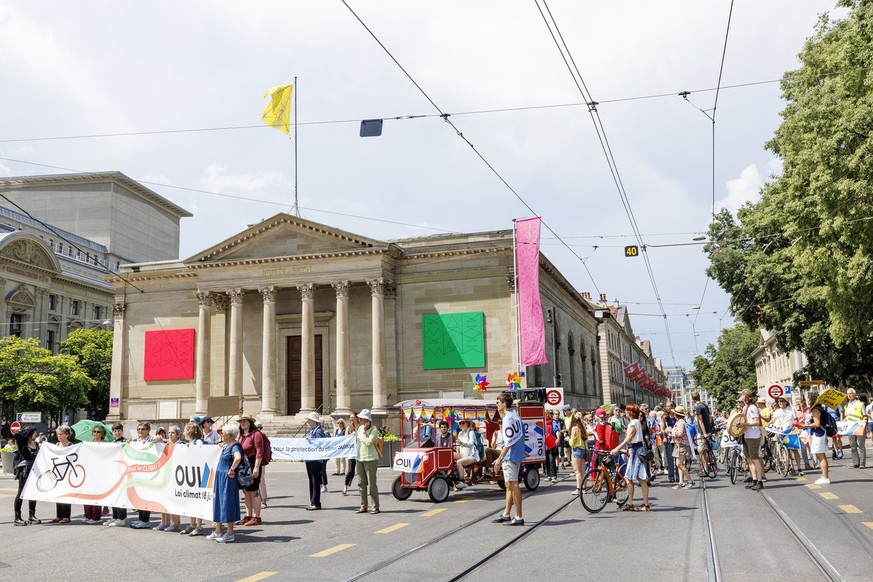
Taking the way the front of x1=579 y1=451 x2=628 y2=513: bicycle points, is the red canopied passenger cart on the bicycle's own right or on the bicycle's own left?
on the bicycle's own right

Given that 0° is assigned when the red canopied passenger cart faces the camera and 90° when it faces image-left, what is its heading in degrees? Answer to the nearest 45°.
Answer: approximately 45°

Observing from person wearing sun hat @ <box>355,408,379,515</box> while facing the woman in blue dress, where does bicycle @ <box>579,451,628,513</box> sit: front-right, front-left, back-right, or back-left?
back-left

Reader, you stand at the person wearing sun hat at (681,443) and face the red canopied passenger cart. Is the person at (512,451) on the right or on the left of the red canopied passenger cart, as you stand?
left

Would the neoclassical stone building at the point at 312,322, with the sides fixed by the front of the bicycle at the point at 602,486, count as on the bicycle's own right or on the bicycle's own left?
on the bicycle's own right

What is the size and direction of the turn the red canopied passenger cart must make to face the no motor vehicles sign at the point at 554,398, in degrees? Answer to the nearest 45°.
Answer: approximately 135° to its right

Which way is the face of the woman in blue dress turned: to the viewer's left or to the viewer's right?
to the viewer's left

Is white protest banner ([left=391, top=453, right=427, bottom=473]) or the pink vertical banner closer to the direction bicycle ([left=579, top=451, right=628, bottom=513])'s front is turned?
the white protest banner

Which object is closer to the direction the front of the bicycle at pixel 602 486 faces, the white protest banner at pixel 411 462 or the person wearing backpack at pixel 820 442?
the white protest banner

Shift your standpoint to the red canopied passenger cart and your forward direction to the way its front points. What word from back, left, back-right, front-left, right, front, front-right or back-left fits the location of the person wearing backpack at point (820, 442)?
back-left

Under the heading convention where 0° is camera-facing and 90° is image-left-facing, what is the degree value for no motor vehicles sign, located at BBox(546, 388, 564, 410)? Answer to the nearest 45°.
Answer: approximately 0°
